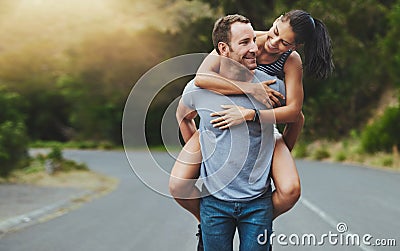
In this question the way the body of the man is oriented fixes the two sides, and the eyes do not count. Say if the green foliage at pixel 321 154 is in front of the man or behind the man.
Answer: behind

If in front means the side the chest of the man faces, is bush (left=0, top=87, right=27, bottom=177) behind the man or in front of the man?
behind

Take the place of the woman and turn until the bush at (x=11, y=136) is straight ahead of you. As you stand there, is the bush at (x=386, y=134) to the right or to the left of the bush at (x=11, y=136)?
right

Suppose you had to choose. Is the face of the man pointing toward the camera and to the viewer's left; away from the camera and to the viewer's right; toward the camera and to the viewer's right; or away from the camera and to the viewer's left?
toward the camera and to the viewer's right

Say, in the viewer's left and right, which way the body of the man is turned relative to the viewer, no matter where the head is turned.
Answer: facing the viewer

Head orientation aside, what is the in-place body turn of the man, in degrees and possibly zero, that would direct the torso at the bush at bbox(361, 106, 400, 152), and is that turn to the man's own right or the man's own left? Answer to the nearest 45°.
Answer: approximately 180°

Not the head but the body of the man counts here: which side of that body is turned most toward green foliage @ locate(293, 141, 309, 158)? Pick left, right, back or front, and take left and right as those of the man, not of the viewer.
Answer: back

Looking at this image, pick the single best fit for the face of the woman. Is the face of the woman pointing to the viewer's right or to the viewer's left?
to the viewer's left

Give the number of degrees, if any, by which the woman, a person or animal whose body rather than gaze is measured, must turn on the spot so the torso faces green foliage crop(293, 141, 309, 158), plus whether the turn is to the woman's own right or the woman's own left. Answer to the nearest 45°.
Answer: approximately 180°

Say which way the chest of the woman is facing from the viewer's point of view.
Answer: toward the camera
